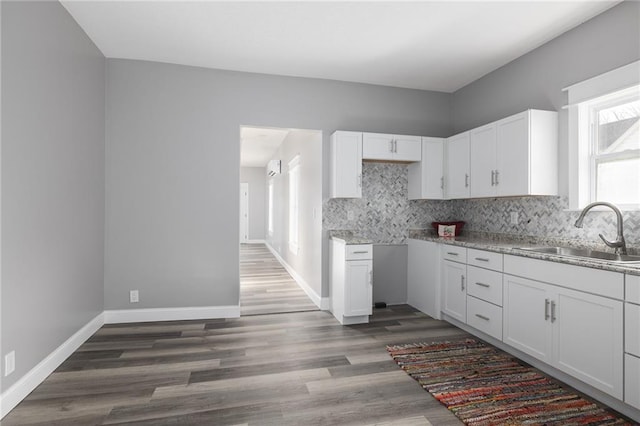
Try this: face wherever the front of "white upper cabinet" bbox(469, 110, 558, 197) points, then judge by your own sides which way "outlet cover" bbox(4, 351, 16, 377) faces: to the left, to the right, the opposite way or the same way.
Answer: the opposite way

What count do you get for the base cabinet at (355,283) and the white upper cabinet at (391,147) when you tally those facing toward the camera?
2

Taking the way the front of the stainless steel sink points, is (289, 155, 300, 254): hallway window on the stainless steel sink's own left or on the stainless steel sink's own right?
on the stainless steel sink's own right

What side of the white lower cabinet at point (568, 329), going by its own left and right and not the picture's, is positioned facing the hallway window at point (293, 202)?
right

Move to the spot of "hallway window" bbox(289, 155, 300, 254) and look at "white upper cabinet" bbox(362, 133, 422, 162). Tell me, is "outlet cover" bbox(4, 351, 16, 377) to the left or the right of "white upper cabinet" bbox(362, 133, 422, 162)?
right

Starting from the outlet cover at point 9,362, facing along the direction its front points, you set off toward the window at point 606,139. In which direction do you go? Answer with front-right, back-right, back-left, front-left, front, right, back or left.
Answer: front

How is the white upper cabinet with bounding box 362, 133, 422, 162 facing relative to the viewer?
toward the camera

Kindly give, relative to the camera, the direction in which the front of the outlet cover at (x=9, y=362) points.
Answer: facing the viewer and to the right of the viewer

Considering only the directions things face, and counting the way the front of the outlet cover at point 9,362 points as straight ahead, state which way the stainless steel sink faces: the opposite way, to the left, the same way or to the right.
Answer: the opposite way

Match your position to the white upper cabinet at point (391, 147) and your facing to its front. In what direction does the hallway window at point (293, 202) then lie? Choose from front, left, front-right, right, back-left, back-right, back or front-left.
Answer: back-right

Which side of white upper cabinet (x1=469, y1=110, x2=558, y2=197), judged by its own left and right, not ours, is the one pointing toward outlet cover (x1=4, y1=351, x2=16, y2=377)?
front

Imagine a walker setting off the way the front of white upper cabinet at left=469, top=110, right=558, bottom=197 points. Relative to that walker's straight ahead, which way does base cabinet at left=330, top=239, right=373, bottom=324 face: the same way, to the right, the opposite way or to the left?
to the left

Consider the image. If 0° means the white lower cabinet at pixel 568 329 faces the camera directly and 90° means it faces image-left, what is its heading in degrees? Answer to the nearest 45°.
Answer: approximately 45°

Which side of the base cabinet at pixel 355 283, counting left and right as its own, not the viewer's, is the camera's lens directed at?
front

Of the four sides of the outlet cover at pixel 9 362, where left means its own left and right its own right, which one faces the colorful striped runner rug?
front

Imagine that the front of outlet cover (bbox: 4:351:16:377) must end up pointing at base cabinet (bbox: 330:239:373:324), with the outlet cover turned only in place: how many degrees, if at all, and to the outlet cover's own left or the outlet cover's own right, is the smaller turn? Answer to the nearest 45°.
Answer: approximately 45° to the outlet cover's own left

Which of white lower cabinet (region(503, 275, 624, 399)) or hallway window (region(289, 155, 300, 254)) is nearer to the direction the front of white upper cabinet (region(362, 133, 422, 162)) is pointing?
the white lower cabinet

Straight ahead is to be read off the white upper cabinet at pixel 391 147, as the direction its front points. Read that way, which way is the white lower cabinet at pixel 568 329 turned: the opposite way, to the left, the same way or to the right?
to the right
